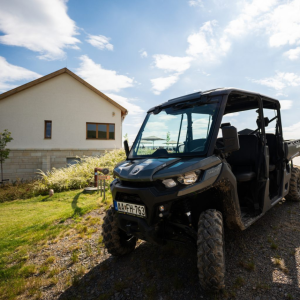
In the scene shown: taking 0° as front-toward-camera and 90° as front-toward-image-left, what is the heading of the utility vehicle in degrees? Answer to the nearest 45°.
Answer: approximately 45°

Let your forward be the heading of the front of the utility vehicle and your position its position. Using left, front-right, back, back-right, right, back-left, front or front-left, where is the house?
right

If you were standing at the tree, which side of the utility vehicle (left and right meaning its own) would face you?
right
